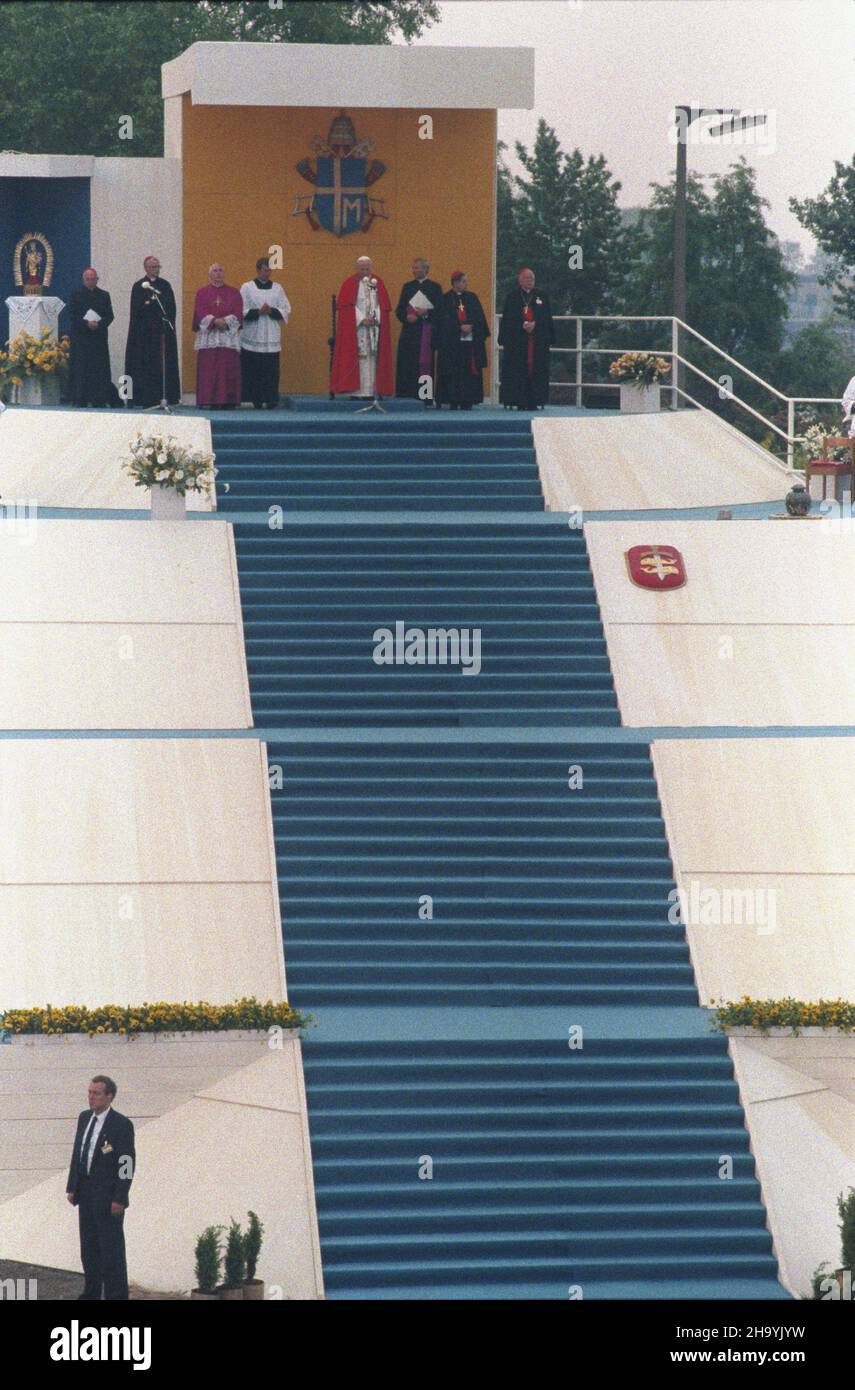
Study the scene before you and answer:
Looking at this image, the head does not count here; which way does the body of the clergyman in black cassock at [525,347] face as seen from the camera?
toward the camera

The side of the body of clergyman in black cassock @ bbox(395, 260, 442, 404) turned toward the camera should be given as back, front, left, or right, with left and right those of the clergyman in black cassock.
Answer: front

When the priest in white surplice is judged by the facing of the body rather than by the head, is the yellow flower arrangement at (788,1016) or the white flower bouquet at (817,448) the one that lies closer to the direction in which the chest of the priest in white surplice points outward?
the yellow flower arrangement

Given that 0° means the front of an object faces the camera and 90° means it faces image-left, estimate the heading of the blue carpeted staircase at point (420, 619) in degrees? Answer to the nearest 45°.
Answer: approximately 0°

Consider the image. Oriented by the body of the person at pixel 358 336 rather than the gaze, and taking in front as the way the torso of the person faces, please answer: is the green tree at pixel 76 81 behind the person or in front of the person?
behind

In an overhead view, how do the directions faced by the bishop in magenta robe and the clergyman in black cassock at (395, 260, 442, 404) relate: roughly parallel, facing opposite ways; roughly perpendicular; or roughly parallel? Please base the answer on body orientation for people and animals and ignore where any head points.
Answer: roughly parallel

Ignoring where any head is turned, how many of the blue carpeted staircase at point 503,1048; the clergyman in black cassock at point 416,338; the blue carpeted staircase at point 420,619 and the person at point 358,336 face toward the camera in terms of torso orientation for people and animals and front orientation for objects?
4

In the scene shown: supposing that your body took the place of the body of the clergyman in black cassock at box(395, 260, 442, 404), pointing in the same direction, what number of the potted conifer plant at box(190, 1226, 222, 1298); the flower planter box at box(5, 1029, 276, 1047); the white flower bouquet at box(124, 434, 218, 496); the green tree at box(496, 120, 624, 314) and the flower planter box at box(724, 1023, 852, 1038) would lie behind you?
1

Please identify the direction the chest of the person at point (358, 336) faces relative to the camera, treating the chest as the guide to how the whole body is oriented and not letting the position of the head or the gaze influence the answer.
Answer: toward the camera

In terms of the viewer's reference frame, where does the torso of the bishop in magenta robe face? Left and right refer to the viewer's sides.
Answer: facing the viewer

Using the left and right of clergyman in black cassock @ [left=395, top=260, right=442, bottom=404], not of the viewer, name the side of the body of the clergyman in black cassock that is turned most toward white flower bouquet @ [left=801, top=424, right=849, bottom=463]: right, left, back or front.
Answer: left
